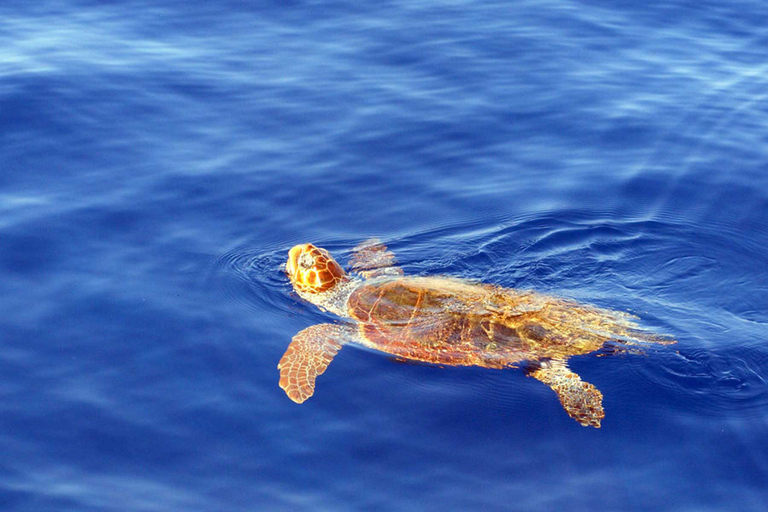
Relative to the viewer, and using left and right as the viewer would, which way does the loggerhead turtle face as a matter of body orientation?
facing to the left of the viewer
